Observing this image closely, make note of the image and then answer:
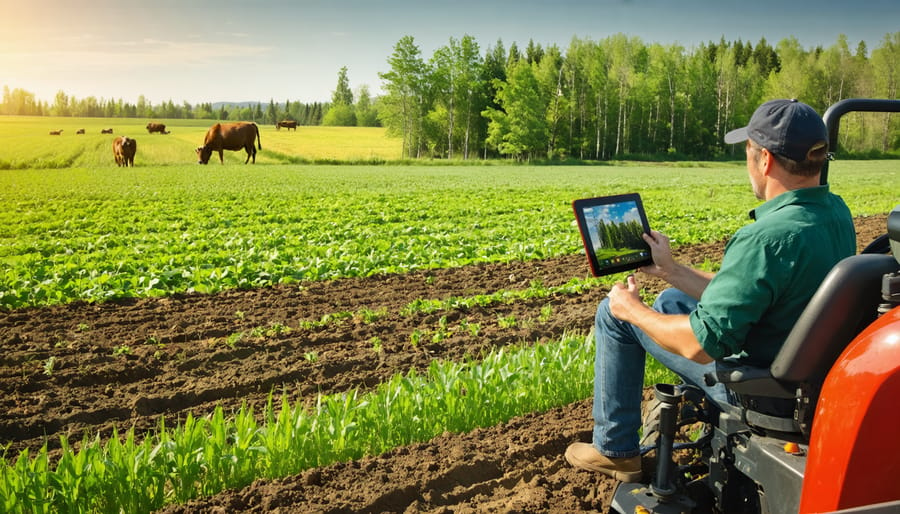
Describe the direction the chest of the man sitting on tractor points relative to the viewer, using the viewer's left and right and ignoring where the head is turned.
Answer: facing away from the viewer and to the left of the viewer

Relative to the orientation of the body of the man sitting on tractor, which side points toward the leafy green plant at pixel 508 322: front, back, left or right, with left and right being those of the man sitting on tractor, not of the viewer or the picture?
front

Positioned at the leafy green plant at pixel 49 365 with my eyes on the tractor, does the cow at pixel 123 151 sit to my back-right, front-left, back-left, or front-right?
back-left

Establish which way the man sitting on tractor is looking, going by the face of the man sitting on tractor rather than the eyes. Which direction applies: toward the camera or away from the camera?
away from the camera

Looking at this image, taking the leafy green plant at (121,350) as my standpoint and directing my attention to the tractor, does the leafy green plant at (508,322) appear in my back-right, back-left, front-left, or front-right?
front-left

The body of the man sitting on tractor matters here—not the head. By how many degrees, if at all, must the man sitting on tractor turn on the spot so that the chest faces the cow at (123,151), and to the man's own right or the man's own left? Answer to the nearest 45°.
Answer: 0° — they already face it

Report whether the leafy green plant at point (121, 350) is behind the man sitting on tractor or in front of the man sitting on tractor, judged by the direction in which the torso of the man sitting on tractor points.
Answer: in front
